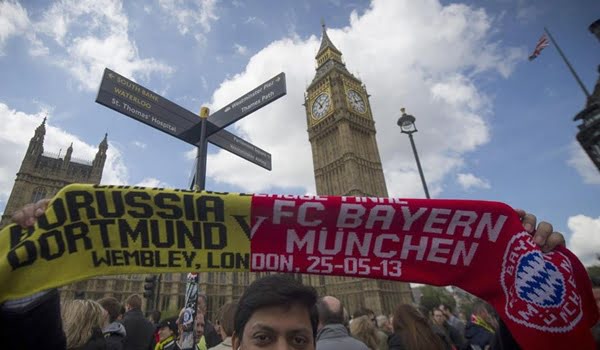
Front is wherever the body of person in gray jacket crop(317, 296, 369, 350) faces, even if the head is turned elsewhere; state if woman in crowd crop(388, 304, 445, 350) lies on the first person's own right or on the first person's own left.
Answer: on the first person's own right

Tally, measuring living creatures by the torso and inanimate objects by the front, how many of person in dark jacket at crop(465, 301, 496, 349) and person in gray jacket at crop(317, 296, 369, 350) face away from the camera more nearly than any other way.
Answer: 2

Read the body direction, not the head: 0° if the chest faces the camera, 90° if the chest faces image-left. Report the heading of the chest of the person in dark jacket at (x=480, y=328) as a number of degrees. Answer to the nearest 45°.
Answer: approximately 180°

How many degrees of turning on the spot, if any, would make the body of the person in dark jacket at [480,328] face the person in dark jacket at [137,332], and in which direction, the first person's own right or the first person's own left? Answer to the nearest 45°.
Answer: approximately 135° to the first person's own left

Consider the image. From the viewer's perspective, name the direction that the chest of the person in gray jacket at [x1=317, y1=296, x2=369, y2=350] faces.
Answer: away from the camera

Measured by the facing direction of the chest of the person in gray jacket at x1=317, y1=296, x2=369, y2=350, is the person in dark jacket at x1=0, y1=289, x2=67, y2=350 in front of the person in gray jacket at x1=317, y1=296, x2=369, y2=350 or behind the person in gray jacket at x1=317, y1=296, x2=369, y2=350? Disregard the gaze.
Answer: behind

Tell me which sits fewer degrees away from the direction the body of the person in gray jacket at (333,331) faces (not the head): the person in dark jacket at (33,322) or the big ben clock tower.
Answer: the big ben clock tower
